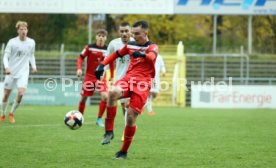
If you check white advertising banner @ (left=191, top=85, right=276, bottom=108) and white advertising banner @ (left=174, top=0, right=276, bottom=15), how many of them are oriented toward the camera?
2

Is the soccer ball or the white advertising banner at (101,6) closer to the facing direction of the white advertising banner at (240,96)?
the soccer ball

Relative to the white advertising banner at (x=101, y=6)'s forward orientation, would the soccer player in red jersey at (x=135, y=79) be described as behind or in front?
in front

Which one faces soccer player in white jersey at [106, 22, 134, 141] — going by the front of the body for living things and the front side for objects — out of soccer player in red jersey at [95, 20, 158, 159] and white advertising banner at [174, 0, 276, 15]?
the white advertising banner

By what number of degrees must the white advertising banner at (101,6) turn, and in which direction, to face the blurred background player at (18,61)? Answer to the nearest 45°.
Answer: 0° — it already faces them

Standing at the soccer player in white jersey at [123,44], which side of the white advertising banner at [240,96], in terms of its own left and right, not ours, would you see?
front

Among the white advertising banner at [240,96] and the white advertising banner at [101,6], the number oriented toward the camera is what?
2

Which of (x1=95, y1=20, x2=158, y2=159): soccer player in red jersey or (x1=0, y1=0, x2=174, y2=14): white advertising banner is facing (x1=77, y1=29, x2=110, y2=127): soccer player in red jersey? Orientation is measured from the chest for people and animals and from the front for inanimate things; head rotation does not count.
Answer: the white advertising banner

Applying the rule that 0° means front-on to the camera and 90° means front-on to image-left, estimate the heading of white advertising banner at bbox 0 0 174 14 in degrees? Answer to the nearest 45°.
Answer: approximately 0°

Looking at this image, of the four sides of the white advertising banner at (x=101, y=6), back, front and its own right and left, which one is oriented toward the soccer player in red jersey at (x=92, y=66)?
front
